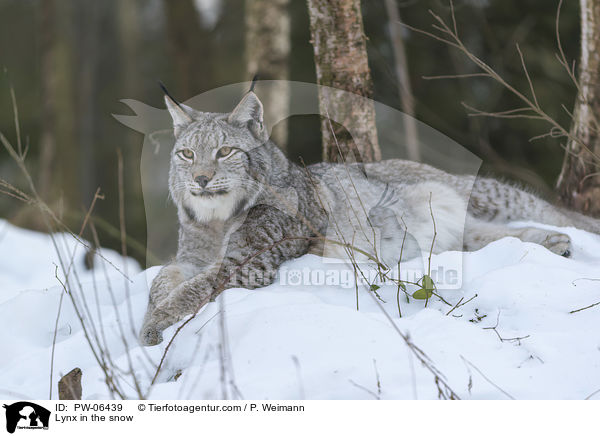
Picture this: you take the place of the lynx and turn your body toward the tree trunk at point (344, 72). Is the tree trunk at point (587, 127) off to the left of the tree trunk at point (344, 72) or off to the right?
right

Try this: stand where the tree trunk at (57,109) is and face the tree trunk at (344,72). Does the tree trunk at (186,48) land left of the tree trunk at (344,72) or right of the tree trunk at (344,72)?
left

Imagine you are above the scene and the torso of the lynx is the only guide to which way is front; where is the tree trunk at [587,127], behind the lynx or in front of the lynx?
behind

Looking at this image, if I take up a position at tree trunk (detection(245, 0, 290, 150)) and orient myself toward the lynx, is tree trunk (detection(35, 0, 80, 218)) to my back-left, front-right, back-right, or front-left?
back-right

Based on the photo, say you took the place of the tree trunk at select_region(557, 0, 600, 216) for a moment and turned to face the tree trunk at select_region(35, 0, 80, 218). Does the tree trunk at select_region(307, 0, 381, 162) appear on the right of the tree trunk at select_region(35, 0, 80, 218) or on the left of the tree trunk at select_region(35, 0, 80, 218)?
left

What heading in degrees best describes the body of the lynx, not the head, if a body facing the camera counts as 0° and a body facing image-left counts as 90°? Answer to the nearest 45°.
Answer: approximately 45°

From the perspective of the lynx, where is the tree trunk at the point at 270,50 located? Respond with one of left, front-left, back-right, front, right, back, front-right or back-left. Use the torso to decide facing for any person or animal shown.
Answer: back-right

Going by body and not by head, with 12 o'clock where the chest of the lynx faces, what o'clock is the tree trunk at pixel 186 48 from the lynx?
The tree trunk is roughly at 4 o'clock from the lynx.
